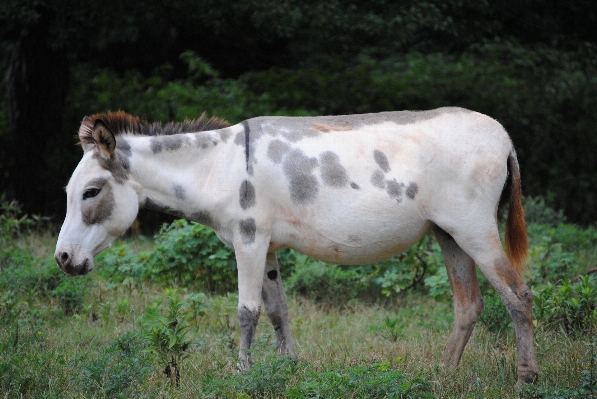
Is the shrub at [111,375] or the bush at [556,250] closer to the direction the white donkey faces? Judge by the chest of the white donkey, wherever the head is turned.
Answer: the shrub

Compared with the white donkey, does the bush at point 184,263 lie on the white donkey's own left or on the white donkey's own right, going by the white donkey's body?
on the white donkey's own right

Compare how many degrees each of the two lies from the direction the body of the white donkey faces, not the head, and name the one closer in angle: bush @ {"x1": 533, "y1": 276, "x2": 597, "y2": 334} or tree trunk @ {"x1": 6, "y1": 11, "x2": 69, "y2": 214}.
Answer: the tree trunk

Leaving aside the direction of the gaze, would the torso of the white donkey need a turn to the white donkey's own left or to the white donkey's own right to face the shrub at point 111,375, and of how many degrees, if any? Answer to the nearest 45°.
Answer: approximately 45° to the white donkey's own left

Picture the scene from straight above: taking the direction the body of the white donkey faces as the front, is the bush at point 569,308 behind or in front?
behind

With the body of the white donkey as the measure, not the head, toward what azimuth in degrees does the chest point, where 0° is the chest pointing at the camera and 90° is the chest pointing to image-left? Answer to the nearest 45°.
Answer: approximately 90°

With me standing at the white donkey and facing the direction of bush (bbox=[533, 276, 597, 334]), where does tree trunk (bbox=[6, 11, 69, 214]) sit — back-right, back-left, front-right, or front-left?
back-left

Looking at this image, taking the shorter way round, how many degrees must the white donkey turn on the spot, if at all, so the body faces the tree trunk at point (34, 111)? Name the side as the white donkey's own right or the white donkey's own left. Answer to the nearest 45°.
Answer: approximately 45° to the white donkey's own right

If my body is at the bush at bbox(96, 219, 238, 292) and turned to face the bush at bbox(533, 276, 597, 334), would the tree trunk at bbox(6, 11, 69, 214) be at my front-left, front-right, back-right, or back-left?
back-left

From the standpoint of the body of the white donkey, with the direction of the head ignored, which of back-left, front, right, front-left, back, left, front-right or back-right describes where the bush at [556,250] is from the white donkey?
back-right
